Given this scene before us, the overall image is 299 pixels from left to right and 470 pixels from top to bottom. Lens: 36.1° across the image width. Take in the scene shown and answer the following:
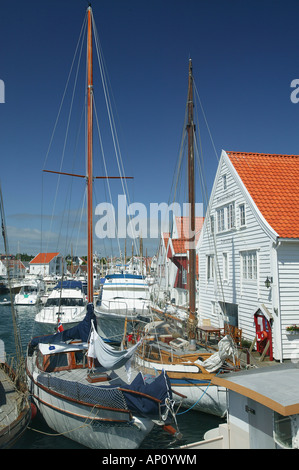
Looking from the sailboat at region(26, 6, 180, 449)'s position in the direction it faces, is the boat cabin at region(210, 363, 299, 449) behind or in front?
in front

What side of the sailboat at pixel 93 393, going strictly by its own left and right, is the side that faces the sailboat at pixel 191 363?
left

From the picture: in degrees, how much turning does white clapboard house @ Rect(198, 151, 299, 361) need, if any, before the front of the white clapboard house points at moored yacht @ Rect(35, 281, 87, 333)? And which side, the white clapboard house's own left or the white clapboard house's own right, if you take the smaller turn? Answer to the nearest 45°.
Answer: approximately 90° to the white clapboard house's own right

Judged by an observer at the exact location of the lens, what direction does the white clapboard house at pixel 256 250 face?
facing the viewer and to the left of the viewer

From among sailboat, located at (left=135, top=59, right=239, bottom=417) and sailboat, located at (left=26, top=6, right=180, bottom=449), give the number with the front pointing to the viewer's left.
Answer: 0

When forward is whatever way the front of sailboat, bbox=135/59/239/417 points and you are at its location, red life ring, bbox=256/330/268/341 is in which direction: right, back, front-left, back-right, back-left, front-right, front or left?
left

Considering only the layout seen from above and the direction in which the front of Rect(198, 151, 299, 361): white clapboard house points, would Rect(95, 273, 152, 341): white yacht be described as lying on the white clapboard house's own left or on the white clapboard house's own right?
on the white clapboard house's own right

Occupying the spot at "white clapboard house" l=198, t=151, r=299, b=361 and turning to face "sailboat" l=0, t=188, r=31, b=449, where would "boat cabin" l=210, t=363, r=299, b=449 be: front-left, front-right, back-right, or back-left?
front-left

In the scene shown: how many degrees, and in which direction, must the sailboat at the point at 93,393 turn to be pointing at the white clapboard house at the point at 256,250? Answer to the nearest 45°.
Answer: approximately 90° to its left

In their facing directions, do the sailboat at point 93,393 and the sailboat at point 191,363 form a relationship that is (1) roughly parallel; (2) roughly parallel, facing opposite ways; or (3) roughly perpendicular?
roughly parallel

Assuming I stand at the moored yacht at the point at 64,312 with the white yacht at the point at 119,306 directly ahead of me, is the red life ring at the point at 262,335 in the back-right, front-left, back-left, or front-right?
front-right

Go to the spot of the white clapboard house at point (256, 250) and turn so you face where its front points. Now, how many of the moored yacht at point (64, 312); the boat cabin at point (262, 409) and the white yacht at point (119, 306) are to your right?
2

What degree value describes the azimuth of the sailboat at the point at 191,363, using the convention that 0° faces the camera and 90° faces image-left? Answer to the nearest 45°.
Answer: approximately 315°

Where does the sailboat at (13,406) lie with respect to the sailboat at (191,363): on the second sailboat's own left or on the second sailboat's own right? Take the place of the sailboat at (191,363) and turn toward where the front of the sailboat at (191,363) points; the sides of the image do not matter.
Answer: on the second sailboat's own right

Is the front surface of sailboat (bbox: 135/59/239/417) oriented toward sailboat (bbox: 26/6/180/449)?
no

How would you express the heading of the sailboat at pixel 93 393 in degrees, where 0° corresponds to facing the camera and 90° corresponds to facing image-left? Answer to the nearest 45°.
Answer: approximately 315°

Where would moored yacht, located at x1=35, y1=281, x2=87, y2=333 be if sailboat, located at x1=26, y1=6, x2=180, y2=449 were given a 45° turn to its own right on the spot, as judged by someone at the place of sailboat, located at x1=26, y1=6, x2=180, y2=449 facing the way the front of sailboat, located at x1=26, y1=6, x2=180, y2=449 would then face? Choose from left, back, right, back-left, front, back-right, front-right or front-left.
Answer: back
